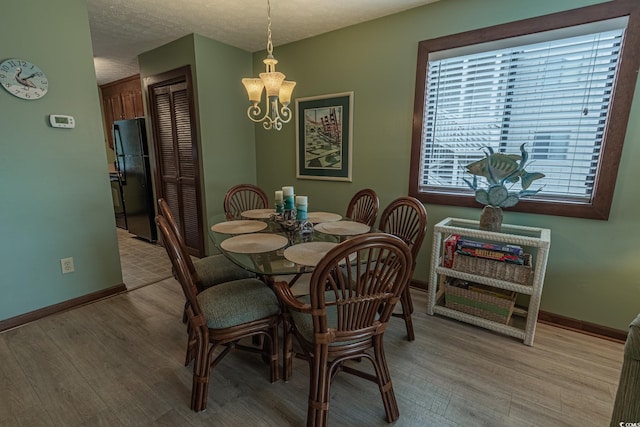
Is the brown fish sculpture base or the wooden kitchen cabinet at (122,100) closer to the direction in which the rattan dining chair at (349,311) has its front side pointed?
the wooden kitchen cabinet

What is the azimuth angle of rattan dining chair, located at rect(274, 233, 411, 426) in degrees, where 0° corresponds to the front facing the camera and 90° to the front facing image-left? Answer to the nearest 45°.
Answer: approximately 135°

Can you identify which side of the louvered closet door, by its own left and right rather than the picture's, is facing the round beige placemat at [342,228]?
left

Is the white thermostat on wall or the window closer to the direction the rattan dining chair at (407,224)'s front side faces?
the white thermostat on wall
